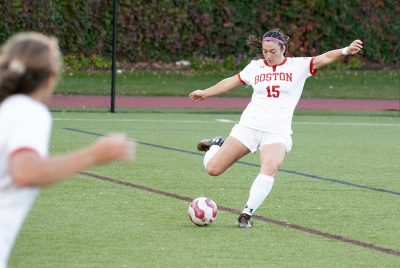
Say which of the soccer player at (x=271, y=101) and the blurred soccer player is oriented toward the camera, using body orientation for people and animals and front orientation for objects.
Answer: the soccer player

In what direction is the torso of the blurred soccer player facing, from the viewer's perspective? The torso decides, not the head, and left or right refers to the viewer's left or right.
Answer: facing away from the viewer and to the right of the viewer

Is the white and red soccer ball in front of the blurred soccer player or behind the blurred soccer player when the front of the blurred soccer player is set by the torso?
in front

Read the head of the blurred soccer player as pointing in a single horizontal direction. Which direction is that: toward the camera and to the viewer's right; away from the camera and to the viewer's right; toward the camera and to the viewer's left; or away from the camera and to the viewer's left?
away from the camera and to the viewer's right

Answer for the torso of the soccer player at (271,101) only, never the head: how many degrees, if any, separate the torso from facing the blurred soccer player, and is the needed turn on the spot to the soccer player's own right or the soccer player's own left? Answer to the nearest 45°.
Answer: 0° — they already face them

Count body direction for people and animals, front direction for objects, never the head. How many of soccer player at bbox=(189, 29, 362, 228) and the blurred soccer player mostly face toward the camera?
1

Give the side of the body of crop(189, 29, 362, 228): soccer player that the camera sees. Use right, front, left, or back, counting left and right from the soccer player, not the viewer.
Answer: front
